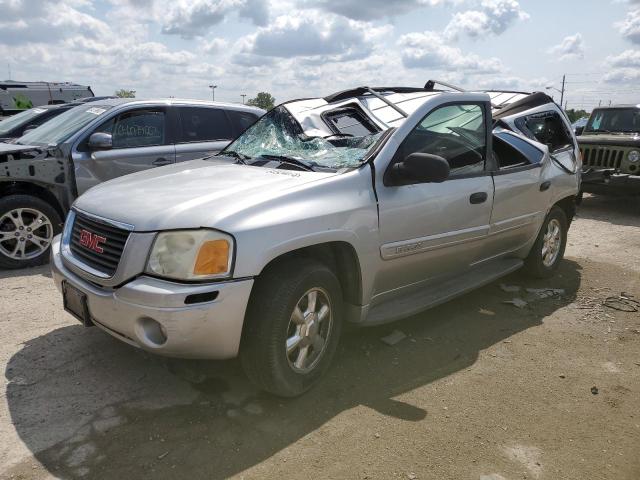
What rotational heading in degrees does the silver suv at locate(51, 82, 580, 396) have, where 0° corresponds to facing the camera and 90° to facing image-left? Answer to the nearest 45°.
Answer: approximately 45°

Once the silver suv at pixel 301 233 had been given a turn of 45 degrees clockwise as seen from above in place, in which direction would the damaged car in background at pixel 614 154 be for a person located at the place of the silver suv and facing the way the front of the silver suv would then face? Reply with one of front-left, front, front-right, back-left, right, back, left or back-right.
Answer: back-right

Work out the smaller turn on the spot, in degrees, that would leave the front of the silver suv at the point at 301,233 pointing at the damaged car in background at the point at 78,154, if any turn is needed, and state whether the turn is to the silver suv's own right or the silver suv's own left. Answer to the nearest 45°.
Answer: approximately 90° to the silver suv's own right

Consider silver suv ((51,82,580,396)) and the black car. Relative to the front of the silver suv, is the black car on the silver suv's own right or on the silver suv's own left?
on the silver suv's own right
